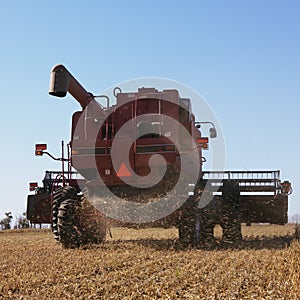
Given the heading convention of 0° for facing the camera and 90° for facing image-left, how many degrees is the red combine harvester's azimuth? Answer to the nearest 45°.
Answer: approximately 180°
